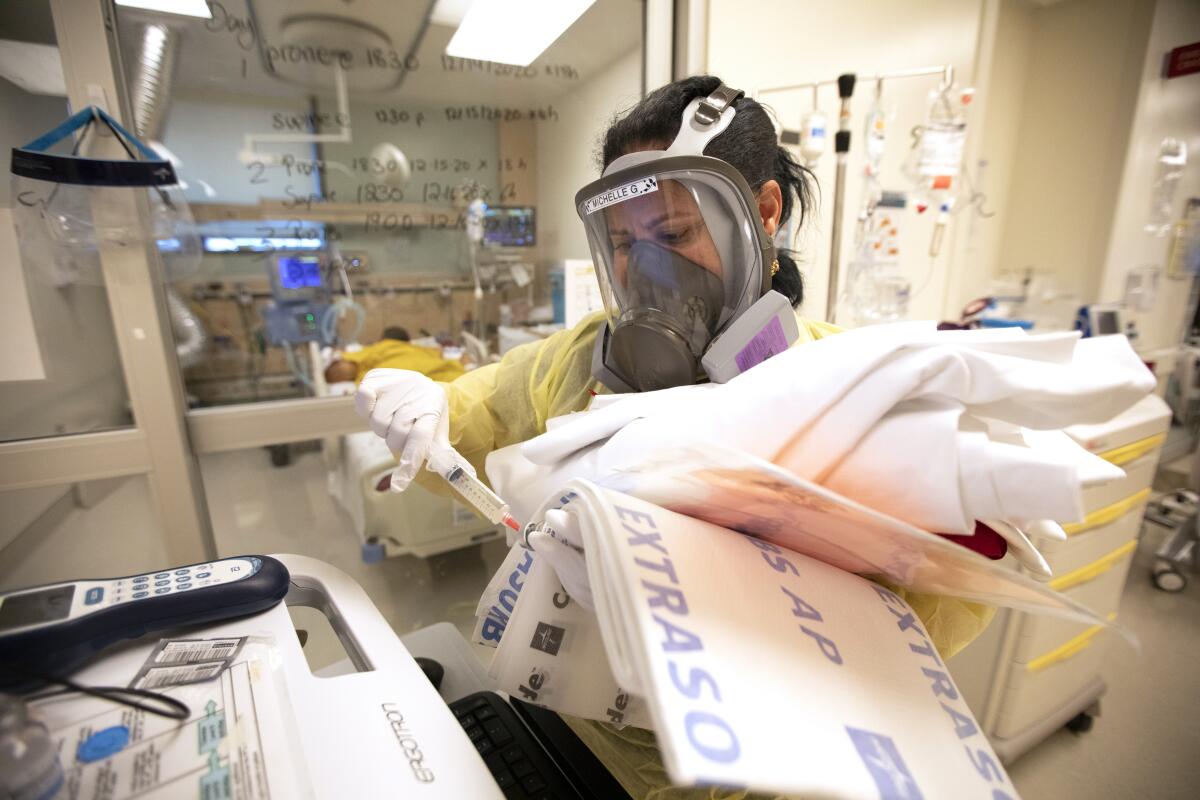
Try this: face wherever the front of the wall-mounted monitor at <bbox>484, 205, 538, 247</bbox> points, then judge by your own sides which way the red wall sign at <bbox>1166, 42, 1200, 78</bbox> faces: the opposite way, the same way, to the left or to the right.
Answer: to the right

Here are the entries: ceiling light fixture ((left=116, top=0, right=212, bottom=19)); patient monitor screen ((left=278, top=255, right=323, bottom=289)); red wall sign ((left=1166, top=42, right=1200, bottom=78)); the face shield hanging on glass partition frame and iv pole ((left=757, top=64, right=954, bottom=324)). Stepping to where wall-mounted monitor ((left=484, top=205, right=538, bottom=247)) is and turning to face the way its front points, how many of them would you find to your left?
2
